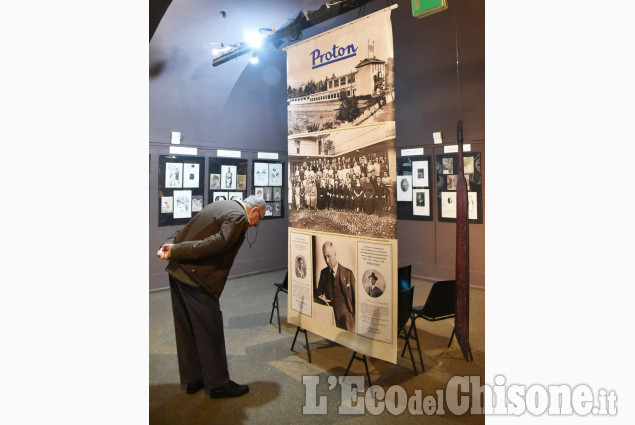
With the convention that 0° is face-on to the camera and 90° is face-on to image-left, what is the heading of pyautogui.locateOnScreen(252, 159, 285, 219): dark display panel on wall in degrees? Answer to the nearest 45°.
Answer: approximately 0°

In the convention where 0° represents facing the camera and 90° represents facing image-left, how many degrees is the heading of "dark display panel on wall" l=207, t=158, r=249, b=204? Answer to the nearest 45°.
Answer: approximately 0°

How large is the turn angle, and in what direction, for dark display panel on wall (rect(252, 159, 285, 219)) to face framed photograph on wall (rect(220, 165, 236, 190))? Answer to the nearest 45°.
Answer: approximately 45° to its right

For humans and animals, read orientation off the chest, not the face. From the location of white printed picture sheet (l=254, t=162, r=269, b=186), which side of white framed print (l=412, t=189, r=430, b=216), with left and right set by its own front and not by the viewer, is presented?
right

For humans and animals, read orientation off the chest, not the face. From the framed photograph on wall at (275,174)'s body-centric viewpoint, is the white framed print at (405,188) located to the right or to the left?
on its left
